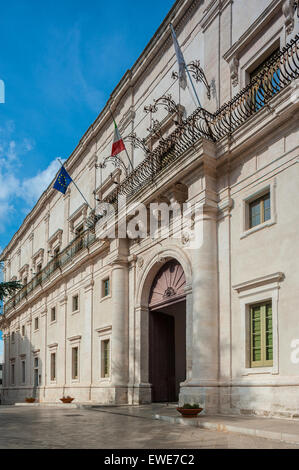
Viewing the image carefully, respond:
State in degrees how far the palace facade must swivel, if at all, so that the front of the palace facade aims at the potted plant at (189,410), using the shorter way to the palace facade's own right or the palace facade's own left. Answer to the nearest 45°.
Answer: approximately 45° to the palace facade's own left

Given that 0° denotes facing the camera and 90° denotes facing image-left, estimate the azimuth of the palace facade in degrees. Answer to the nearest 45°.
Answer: approximately 45°
